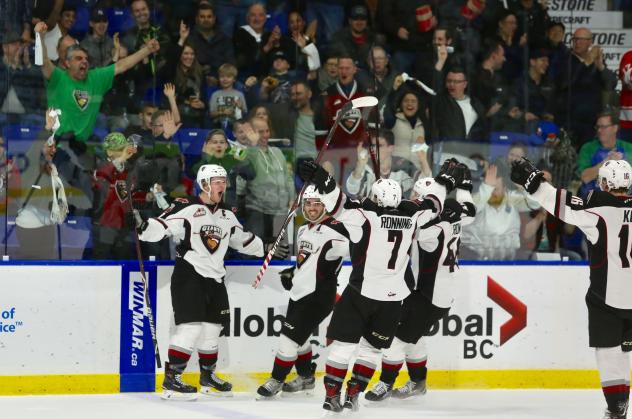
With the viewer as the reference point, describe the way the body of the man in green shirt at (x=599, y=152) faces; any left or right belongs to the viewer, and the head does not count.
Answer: facing the viewer

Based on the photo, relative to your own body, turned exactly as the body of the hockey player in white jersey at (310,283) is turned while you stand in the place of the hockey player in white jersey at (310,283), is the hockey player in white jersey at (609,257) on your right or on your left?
on your left

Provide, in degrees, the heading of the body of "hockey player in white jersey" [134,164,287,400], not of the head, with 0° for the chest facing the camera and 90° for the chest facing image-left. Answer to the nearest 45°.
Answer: approximately 315°

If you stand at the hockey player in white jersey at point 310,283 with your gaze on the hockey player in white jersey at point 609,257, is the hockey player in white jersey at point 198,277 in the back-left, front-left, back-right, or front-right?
back-right

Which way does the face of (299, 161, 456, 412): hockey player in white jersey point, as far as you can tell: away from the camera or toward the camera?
away from the camera

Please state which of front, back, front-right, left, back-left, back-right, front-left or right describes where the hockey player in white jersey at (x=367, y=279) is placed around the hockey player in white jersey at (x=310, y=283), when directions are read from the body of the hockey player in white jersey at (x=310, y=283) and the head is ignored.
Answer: left

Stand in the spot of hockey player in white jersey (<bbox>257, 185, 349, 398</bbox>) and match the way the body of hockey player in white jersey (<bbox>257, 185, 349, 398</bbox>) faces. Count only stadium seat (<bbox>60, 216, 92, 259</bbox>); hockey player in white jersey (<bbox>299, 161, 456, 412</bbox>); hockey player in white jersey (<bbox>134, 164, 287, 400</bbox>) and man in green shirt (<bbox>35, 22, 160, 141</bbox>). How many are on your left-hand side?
1

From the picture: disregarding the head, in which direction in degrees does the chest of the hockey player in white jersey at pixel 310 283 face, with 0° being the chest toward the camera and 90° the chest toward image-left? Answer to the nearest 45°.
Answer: approximately 45°

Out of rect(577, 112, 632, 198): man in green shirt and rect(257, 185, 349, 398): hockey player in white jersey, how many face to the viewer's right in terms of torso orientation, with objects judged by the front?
0

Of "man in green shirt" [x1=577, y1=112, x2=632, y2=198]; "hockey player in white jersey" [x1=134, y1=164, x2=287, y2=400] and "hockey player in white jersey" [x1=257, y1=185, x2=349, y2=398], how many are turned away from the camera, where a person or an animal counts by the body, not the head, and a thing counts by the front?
0

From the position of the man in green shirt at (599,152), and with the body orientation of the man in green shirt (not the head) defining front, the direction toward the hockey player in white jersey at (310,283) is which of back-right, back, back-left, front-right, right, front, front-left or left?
front-right

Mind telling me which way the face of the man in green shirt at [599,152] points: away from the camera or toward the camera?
toward the camera

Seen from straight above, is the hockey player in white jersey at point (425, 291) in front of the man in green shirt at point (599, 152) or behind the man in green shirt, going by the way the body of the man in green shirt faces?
in front

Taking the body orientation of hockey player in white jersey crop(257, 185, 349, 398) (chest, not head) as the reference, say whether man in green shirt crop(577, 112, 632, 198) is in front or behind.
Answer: behind

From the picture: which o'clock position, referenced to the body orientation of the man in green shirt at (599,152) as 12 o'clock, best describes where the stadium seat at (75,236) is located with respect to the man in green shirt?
The stadium seat is roughly at 2 o'clock from the man in green shirt.

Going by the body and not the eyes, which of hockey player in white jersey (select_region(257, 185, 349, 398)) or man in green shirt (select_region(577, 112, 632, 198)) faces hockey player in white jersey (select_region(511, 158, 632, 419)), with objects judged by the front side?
the man in green shirt

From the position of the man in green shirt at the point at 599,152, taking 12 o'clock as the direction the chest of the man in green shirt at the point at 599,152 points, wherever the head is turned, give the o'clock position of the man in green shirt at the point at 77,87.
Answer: the man in green shirt at the point at 77,87 is roughly at 2 o'clock from the man in green shirt at the point at 599,152.

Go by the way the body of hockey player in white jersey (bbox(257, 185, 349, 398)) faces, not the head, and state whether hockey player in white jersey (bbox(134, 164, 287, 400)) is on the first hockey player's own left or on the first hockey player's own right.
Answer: on the first hockey player's own right

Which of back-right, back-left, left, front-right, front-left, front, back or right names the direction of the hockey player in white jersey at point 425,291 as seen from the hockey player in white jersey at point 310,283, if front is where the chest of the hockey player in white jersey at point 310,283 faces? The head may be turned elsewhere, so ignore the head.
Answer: back-left
